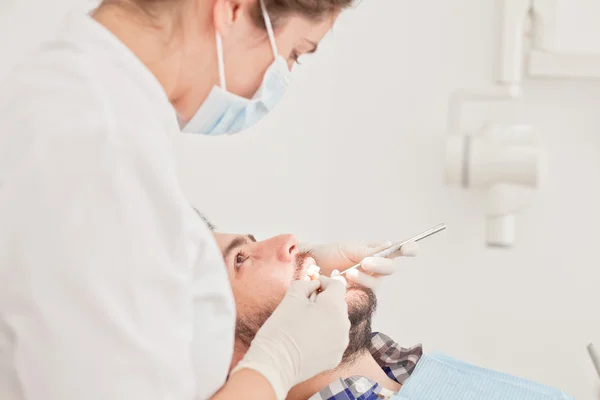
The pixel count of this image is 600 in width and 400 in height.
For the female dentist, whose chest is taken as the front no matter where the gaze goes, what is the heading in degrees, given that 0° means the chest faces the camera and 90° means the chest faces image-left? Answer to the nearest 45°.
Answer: approximately 270°

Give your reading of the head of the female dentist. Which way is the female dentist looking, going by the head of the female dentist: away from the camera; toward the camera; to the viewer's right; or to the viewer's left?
to the viewer's right
